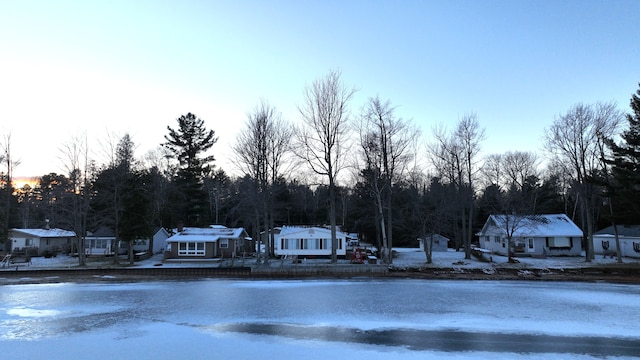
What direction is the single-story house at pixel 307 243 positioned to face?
toward the camera

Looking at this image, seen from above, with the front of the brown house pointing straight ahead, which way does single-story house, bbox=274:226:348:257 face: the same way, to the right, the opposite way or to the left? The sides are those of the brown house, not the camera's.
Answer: the same way

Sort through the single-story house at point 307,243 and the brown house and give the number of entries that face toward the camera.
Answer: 2

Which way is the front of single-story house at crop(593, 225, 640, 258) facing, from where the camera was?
facing the viewer

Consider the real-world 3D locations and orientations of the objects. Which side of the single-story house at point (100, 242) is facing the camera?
front

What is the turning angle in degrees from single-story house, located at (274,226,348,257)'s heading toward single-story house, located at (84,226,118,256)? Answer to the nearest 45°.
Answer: approximately 90° to its right

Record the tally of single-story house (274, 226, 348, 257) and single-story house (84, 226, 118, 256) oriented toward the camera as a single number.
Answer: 2

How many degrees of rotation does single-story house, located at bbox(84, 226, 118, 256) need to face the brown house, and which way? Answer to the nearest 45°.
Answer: approximately 45° to its left

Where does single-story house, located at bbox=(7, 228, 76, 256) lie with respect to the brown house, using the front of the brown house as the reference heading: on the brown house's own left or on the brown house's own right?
on the brown house's own right

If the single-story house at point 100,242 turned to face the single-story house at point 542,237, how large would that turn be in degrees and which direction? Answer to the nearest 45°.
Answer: approximately 45° to its left

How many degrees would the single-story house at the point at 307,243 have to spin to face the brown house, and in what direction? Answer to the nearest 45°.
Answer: approximately 90° to its right
